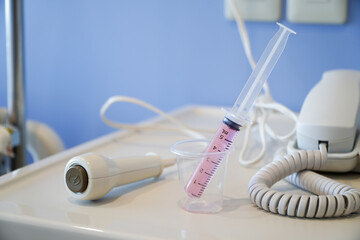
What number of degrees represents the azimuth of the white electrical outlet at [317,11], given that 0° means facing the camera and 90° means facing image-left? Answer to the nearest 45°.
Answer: approximately 0°

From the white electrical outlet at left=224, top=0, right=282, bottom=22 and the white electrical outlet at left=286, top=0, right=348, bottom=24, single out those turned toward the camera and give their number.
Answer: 2

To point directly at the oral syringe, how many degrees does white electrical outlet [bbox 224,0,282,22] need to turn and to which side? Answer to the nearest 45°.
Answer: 0° — it already faces it

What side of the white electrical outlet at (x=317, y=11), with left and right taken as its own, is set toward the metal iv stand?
right

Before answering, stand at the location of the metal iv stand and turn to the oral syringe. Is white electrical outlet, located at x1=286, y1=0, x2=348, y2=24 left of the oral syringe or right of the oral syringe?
left
